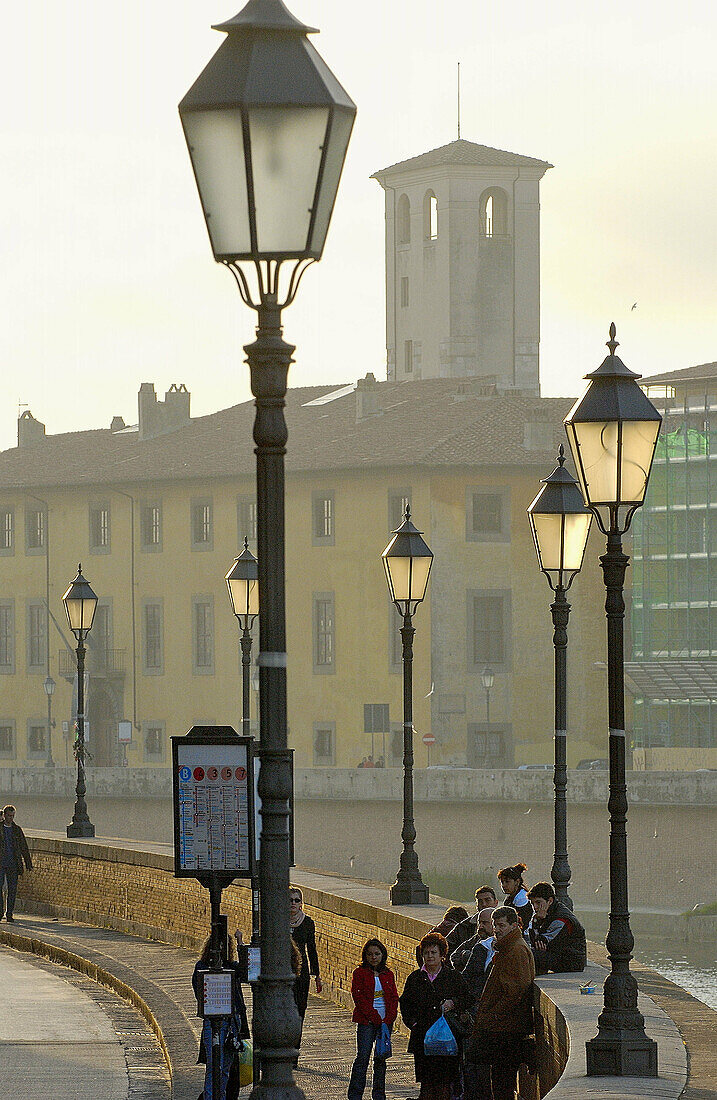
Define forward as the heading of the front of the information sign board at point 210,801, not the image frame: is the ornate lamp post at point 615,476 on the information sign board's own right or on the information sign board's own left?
on the information sign board's own left

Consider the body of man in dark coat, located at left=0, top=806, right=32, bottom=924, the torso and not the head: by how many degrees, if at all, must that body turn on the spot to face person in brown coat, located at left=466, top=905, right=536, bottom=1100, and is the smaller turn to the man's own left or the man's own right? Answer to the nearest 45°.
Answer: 0° — they already face them

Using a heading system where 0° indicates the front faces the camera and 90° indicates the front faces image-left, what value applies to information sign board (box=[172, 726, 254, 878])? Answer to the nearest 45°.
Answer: approximately 0°

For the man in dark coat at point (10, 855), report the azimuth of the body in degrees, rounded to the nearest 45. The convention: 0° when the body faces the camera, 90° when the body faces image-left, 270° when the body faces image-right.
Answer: approximately 0°

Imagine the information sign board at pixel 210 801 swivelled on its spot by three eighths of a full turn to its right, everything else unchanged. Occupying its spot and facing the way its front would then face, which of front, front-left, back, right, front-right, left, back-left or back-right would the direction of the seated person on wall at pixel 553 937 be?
right
